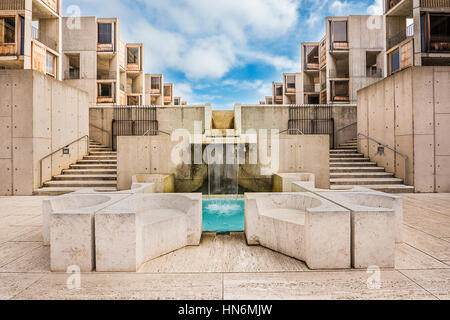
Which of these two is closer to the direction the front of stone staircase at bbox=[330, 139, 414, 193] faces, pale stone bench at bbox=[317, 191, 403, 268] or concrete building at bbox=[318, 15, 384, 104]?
the pale stone bench

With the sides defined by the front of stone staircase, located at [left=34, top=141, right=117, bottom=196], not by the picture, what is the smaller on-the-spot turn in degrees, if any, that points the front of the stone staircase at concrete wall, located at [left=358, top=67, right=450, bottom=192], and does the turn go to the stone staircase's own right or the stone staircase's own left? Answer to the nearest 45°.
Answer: approximately 45° to the stone staircase's own left

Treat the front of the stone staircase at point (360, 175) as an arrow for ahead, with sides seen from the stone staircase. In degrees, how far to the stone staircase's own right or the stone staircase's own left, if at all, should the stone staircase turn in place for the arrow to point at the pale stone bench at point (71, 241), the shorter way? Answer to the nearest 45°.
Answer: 0° — it already faces it

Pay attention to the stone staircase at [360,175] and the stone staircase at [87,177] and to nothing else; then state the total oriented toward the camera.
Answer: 2

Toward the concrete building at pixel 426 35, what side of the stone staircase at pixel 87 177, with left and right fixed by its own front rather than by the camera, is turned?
left

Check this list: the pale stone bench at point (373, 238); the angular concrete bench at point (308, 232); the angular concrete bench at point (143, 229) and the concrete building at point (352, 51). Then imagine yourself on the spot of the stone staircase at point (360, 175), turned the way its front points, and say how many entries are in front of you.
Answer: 3

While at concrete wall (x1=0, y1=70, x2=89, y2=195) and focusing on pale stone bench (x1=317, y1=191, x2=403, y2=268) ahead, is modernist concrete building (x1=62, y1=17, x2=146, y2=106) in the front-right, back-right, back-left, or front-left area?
back-left

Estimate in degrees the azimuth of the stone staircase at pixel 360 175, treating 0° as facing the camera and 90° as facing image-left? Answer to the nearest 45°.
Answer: approximately 0°

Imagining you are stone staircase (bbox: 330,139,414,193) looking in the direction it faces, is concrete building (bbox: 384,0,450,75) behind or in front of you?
behind

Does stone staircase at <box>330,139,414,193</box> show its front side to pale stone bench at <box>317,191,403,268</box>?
yes
